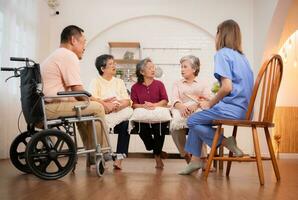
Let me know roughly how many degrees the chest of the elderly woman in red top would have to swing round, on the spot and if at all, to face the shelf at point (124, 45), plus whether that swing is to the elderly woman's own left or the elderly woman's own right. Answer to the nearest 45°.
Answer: approximately 180°

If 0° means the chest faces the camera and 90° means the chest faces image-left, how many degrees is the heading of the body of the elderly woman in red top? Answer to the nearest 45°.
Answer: approximately 0°

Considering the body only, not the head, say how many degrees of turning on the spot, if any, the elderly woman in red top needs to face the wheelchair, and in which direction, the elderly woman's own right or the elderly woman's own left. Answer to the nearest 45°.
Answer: approximately 45° to the elderly woman's own right

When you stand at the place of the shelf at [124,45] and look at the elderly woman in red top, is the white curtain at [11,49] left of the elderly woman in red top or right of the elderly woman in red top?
right

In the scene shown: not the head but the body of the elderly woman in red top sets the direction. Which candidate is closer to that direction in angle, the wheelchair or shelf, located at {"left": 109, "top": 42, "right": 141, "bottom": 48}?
the wheelchair

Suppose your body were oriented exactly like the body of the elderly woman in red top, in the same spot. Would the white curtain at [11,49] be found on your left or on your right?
on your right

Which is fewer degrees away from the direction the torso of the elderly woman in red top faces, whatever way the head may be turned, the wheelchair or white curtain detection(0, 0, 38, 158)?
the wheelchair
